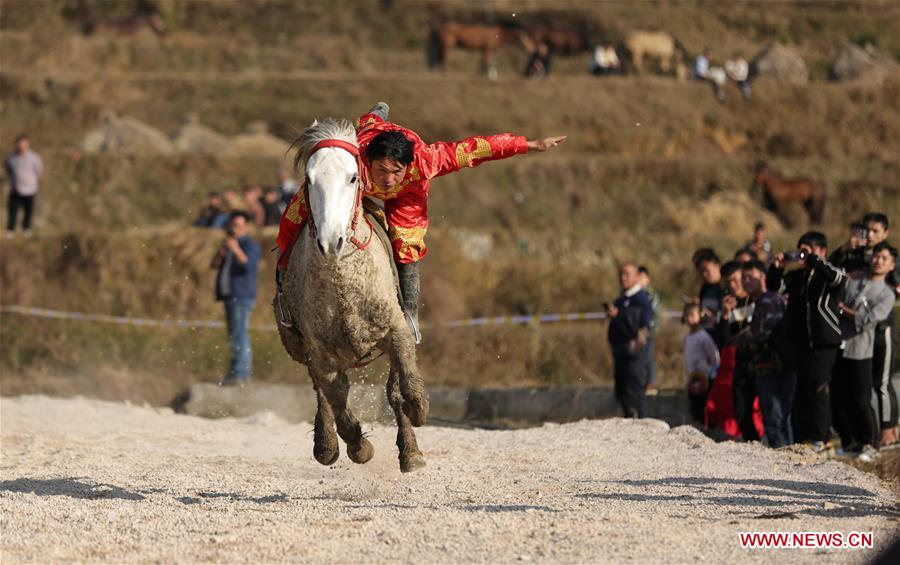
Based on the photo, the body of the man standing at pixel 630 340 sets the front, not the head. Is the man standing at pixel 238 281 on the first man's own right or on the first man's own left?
on the first man's own right

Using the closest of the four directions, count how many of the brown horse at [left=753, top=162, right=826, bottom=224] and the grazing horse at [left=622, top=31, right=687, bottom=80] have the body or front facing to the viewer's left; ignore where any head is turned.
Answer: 1

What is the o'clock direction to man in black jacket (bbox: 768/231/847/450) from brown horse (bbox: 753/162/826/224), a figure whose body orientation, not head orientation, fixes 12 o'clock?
The man in black jacket is roughly at 9 o'clock from the brown horse.

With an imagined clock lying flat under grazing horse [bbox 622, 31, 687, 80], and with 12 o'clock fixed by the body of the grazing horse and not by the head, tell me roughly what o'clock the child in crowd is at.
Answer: The child in crowd is roughly at 3 o'clock from the grazing horse.

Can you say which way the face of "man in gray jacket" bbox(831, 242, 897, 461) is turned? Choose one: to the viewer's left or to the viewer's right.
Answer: to the viewer's left

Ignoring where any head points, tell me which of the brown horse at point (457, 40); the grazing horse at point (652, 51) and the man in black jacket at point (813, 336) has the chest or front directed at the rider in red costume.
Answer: the man in black jacket

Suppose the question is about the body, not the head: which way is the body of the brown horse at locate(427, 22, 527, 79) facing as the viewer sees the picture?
to the viewer's right

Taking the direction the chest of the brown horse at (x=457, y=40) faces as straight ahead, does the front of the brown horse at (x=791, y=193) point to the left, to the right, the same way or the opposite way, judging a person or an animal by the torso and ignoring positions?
the opposite way

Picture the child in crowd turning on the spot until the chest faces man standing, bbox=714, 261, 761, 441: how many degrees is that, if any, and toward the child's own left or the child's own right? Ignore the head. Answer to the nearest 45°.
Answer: approximately 90° to the child's own left

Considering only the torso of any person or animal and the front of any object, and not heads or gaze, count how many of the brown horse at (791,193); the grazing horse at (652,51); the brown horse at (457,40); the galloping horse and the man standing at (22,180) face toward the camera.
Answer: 2

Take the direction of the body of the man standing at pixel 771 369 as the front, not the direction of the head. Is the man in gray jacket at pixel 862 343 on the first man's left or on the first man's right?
on the first man's left

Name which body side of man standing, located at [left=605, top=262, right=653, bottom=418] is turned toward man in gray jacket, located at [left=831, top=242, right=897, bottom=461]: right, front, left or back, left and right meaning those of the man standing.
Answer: left

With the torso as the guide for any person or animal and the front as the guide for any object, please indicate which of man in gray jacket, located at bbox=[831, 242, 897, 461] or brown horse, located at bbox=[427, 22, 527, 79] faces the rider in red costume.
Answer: the man in gray jacket

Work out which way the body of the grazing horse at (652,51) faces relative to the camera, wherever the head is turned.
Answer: to the viewer's right
